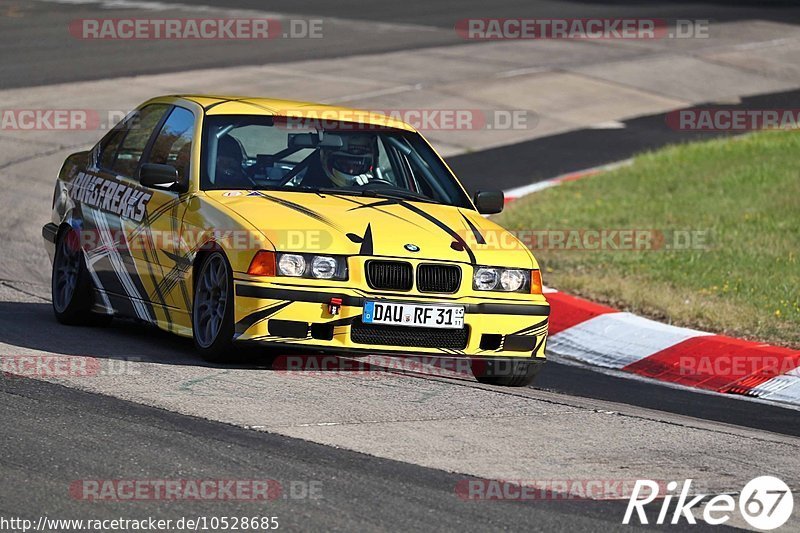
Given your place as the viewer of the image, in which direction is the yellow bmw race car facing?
facing the viewer and to the right of the viewer
